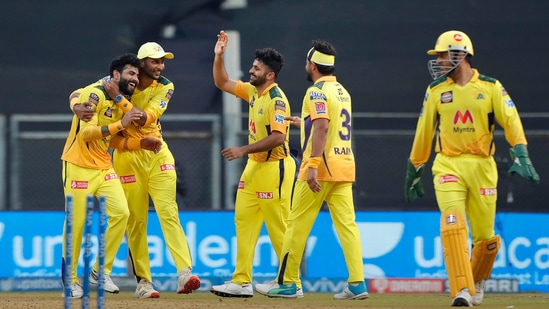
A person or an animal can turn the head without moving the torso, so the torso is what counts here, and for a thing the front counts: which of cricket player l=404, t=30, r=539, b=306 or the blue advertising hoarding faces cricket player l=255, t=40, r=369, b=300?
the blue advertising hoarding

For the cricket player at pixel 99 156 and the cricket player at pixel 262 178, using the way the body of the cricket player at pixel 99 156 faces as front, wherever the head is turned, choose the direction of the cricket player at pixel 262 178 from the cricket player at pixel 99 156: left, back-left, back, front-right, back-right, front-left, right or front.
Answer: front-left

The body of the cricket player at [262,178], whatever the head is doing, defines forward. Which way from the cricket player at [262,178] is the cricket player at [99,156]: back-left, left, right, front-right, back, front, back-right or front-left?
front-right

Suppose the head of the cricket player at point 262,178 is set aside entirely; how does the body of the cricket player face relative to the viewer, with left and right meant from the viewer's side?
facing the viewer and to the left of the viewer

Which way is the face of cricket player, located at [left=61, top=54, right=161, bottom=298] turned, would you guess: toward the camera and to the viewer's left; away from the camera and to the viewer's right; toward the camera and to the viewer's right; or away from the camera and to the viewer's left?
toward the camera and to the viewer's right

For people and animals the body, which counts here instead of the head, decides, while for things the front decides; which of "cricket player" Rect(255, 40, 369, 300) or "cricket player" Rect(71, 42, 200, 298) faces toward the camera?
"cricket player" Rect(71, 42, 200, 298)

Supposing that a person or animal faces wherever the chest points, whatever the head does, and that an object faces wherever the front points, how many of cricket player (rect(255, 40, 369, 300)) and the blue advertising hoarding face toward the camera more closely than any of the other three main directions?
1

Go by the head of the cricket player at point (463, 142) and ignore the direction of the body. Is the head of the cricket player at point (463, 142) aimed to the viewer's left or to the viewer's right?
to the viewer's left

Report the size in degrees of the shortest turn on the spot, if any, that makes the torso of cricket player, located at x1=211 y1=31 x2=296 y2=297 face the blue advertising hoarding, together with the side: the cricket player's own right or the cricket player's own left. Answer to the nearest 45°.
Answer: approximately 135° to the cricket player's own right

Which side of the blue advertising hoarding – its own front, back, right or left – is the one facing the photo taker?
front

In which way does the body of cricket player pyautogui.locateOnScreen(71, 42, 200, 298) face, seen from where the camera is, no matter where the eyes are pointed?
toward the camera

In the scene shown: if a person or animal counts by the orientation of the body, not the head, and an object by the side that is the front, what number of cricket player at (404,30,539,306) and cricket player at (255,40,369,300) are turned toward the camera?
1

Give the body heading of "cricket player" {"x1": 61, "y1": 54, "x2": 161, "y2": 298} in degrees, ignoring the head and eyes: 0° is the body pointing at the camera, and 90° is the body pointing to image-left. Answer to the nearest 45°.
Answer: approximately 315°
